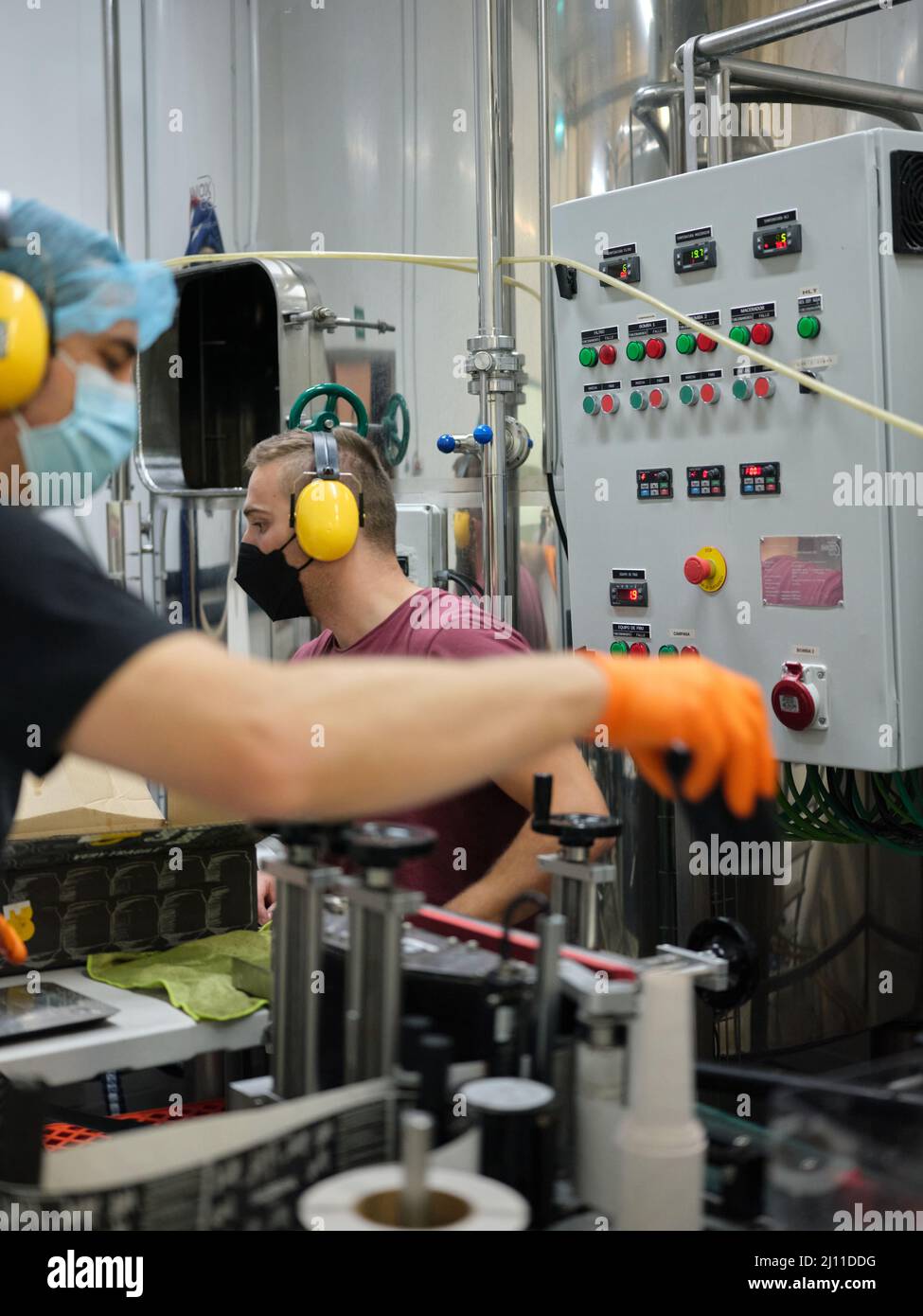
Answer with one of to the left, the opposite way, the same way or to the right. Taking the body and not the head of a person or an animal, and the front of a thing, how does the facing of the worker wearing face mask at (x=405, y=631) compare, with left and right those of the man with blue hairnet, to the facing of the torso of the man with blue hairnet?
the opposite way

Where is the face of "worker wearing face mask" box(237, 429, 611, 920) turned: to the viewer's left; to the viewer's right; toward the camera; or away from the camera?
to the viewer's left

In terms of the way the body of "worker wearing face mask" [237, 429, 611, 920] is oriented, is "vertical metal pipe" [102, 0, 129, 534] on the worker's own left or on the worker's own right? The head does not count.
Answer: on the worker's own right

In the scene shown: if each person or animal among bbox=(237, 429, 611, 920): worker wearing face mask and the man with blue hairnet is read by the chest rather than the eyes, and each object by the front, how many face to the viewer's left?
1

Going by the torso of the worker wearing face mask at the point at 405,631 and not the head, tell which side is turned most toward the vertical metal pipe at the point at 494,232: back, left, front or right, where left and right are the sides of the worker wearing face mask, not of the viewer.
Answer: right

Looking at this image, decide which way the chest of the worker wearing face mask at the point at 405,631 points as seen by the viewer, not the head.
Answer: to the viewer's left

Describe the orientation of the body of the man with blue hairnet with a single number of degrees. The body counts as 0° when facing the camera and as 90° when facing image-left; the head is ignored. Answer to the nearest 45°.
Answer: approximately 270°
